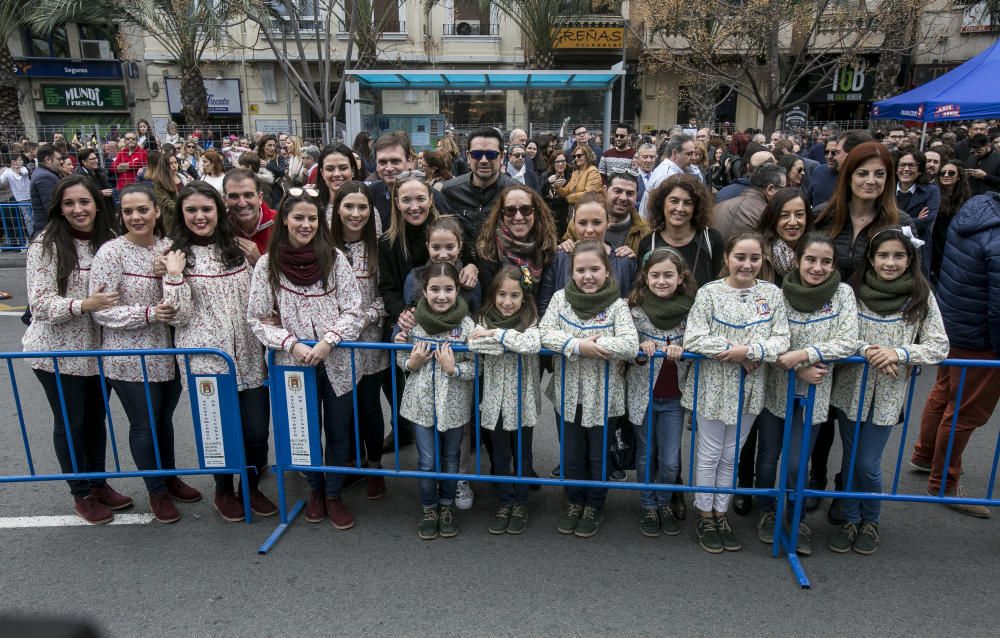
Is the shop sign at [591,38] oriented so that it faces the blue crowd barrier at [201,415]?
yes

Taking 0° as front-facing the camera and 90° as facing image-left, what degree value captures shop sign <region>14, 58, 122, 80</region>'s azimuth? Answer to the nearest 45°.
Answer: approximately 0°

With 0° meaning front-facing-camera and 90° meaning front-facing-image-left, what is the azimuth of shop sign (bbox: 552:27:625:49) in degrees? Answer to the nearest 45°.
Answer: approximately 0°

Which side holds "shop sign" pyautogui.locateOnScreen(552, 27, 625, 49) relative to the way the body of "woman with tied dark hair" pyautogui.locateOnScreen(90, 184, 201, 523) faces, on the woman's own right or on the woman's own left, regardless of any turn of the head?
on the woman's own left
